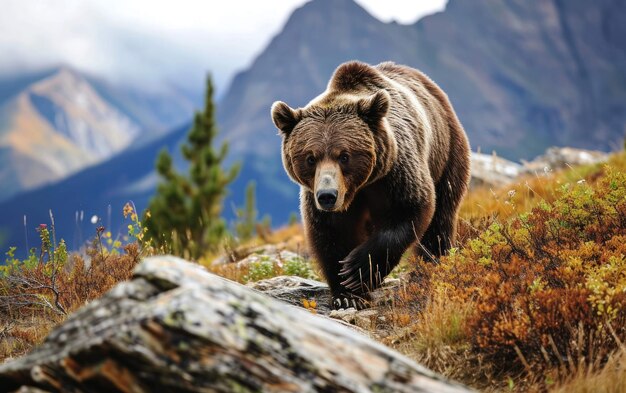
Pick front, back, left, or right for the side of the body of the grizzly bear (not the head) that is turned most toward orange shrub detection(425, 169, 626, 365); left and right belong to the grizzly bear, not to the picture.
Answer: left

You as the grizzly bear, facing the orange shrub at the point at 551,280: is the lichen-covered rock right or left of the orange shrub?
right

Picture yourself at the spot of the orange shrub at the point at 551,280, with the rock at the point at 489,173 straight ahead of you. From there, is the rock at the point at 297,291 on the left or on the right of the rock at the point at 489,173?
left

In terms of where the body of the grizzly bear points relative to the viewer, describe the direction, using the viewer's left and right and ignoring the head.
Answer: facing the viewer and to the left of the viewer

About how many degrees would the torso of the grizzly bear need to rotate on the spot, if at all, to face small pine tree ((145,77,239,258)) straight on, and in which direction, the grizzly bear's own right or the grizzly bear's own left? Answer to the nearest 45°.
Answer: approximately 135° to the grizzly bear's own right

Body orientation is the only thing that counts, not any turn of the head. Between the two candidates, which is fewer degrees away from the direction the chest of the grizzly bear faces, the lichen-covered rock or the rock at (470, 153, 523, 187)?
the lichen-covered rock

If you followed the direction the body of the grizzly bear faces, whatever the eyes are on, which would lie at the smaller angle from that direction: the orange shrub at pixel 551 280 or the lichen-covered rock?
the lichen-covered rock

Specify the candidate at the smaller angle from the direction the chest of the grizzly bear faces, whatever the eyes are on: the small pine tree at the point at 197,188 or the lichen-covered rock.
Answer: the lichen-covered rock

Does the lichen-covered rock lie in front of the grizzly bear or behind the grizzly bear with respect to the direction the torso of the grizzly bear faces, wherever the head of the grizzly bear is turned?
in front

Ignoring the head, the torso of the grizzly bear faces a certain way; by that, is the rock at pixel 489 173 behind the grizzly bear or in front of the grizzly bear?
behind

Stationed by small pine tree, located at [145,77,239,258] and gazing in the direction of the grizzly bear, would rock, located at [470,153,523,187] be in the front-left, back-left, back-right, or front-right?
front-left
